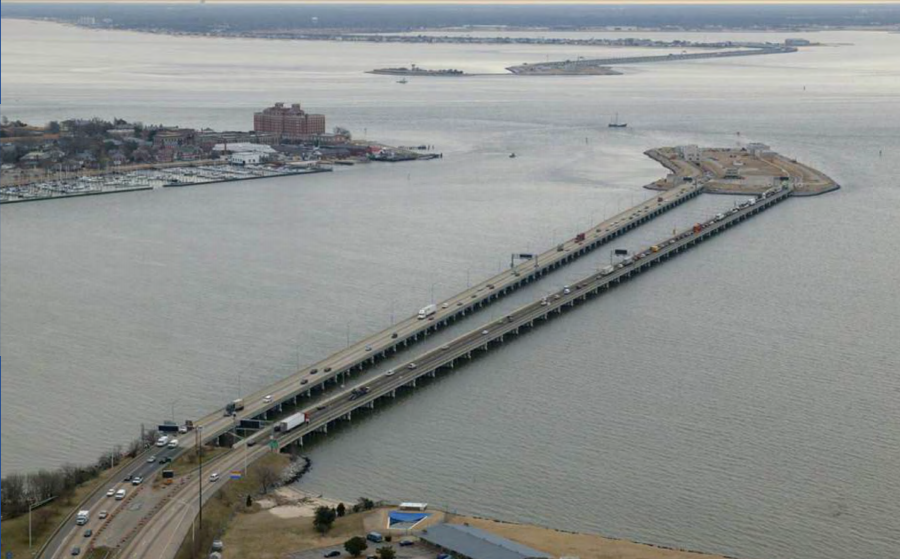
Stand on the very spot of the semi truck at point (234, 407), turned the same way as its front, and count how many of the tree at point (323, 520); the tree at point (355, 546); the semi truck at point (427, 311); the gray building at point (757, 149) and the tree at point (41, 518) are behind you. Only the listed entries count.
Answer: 2

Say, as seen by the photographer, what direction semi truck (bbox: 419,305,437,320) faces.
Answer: facing the viewer and to the left of the viewer

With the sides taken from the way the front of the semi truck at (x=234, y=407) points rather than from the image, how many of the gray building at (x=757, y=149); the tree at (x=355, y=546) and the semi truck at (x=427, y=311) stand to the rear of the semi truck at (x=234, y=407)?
2

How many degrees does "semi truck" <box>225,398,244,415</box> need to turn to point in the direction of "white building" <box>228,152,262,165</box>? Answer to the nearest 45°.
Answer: approximately 135° to its right

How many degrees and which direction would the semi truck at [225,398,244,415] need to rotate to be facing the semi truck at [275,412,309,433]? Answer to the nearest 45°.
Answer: approximately 90° to its left

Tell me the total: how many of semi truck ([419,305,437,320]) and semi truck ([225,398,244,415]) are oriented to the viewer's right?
0

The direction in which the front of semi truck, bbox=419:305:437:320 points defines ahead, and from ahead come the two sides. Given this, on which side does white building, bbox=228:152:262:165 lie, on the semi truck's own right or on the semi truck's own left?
on the semi truck's own right

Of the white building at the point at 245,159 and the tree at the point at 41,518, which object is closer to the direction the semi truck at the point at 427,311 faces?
the tree

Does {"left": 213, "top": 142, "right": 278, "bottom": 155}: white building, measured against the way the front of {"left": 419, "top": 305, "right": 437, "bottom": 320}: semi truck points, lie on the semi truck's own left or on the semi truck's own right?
on the semi truck's own right

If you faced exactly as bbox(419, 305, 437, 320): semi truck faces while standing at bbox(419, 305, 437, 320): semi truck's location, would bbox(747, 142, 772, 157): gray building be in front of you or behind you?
behind

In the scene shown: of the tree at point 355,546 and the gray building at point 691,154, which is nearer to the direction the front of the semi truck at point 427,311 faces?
the tree

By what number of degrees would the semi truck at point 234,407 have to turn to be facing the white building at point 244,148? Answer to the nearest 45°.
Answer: approximately 135° to its right
